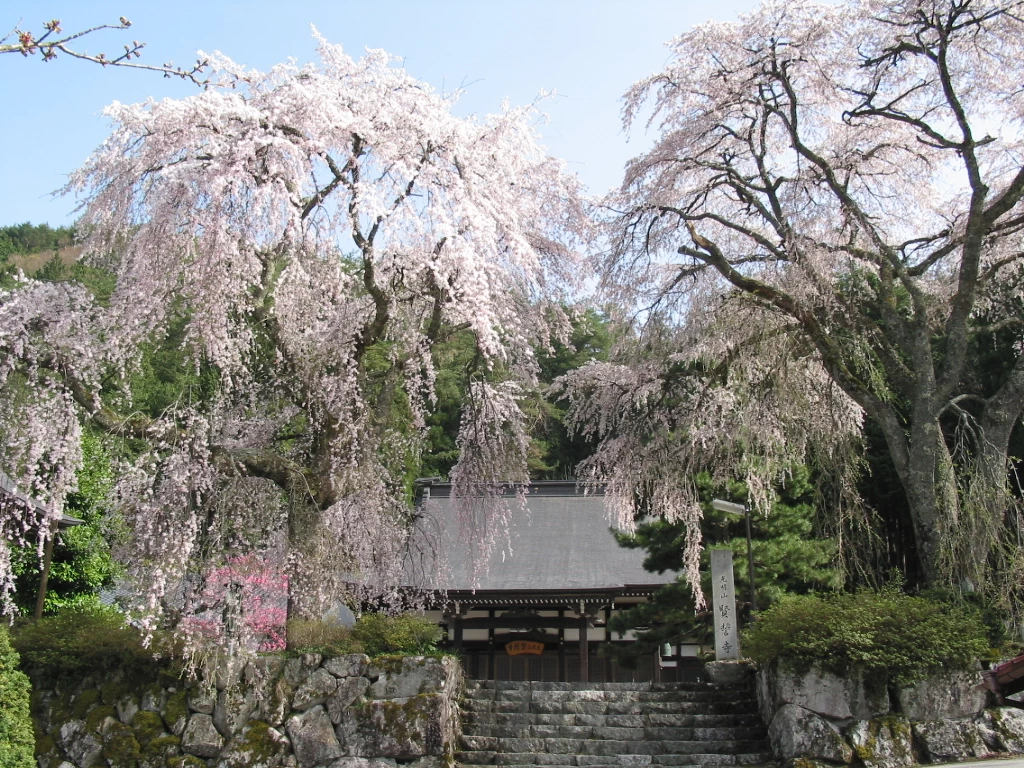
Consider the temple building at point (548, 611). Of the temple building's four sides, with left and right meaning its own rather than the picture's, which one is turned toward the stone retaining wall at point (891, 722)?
front

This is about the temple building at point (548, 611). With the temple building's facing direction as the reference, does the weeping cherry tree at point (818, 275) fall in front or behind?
in front

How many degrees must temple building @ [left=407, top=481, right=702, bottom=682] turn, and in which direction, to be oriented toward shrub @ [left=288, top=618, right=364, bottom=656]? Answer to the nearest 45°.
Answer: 0° — it already faces it

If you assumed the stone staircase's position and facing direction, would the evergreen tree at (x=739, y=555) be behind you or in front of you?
behind

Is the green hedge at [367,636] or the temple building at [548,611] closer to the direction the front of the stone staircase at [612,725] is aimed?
the green hedge

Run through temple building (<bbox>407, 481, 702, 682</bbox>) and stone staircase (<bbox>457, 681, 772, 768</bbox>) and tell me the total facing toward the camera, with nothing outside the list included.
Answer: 2

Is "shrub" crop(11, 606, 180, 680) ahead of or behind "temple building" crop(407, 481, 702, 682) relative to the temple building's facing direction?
ahead

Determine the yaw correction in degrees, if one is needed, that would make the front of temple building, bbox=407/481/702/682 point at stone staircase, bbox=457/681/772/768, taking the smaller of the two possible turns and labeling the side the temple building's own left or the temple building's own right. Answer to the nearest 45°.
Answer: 0° — it already faces it

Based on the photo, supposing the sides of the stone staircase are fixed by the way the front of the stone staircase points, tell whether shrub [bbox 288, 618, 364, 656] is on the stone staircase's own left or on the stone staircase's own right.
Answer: on the stone staircase's own right

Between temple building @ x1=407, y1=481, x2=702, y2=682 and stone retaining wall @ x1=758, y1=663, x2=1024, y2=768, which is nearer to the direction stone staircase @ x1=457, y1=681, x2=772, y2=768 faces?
the stone retaining wall

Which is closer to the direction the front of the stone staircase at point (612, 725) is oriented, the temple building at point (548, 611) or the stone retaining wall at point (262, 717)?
the stone retaining wall

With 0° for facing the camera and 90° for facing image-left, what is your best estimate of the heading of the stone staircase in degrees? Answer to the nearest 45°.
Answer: approximately 0°

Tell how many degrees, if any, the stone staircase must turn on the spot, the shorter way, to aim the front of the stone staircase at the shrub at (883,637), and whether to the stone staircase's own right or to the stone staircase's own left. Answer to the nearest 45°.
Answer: approximately 45° to the stone staircase's own left
